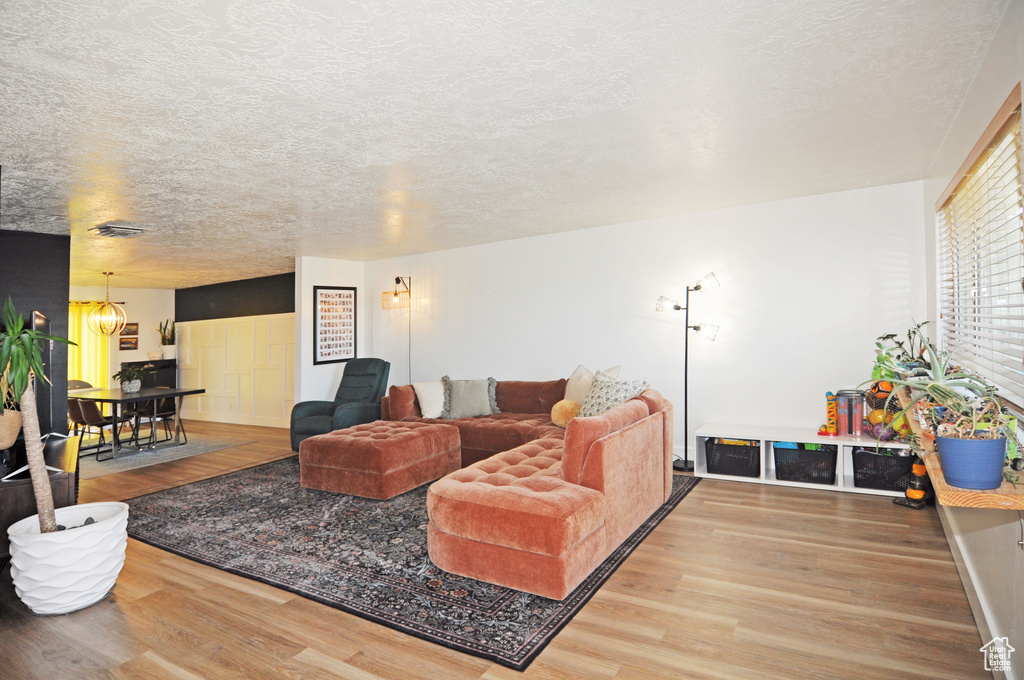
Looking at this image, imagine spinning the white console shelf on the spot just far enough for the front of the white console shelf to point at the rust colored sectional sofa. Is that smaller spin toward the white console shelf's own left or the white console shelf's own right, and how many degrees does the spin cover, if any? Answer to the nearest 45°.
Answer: approximately 45° to the white console shelf's own right

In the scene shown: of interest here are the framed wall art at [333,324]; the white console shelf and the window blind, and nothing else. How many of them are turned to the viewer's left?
1

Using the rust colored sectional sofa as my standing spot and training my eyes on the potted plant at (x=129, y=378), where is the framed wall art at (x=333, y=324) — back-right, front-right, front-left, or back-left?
front-right

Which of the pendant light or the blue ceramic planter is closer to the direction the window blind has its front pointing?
the pendant light

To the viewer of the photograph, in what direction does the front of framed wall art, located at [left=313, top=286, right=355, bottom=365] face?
facing the viewer and to the right of the viewer

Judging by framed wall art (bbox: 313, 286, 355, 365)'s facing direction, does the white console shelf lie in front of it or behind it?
in front

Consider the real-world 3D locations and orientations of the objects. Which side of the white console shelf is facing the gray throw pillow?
right

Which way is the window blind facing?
to the viewer's left

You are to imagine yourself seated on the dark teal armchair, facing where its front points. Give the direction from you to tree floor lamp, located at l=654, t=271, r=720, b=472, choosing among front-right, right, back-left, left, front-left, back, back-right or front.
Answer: left

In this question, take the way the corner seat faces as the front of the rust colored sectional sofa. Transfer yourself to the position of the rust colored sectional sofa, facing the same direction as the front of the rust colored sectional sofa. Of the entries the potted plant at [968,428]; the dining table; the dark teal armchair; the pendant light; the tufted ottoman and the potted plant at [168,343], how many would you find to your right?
5

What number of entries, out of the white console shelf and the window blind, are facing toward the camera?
1

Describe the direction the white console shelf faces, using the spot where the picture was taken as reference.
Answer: facing the viewer

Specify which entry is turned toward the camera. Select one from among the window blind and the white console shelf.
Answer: the white console shelf
